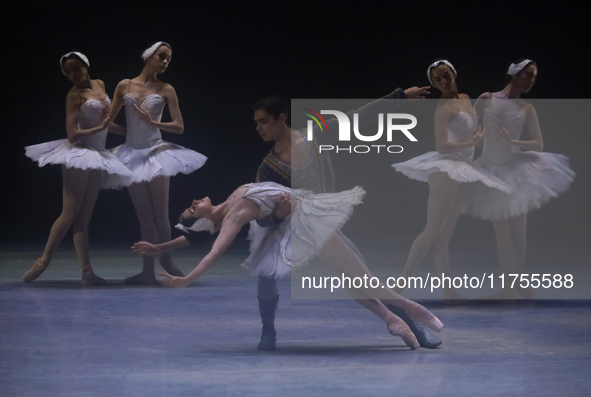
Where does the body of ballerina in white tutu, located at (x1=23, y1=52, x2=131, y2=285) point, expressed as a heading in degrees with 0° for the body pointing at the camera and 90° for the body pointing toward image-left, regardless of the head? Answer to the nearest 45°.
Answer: approximately 315°

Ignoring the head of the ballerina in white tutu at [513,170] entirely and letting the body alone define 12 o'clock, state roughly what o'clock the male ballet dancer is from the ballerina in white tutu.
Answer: The male ballet dancer is roughly at 1 o'clock from the ballerina in white tutu.

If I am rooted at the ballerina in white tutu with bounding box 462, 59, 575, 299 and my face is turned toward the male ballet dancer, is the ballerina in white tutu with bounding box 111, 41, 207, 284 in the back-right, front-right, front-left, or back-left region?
front-right

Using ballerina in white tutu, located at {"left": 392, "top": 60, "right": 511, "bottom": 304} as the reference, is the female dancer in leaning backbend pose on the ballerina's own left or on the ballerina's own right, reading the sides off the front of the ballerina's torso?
on the ballerina's own right

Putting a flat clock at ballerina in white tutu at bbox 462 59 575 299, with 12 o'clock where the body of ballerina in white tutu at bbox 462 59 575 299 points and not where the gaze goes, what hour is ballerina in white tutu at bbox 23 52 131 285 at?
ballerina in white tutu at bbox 23 52 131 285 is roughly at 3 o'clock from ballerina in white tutu at bbox 462 59 575 299.

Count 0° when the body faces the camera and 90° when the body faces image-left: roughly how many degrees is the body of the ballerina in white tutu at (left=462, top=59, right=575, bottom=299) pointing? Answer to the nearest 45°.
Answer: approximately 0°

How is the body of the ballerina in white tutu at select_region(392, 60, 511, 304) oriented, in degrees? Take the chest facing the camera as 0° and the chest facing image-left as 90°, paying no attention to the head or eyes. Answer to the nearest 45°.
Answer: approximately 315°

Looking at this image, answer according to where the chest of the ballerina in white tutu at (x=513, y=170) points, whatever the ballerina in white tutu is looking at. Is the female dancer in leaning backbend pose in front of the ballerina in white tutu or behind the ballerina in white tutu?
in front

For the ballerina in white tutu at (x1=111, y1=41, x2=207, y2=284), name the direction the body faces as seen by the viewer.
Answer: toward the camera

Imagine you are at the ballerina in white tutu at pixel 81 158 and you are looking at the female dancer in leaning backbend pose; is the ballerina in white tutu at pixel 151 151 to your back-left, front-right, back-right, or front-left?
front-left

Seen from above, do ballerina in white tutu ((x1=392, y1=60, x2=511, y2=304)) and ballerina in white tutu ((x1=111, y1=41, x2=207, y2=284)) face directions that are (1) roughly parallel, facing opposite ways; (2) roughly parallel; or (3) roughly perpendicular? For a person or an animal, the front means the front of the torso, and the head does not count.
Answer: roughly parallel

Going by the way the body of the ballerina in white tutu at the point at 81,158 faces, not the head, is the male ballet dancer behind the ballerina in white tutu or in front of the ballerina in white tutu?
in front
